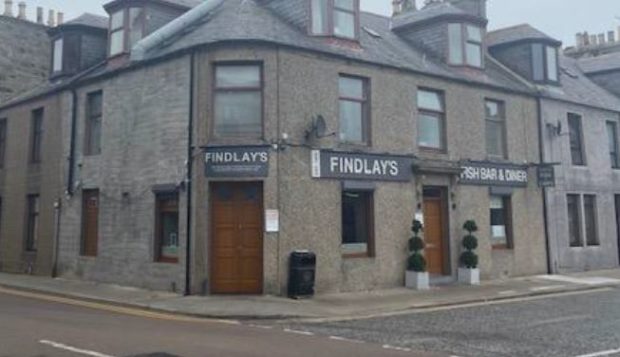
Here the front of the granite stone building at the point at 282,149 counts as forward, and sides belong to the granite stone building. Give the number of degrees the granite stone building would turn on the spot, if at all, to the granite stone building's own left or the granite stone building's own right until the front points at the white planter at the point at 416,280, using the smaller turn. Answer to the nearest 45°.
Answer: approximately 45° to the granite stone building's own left

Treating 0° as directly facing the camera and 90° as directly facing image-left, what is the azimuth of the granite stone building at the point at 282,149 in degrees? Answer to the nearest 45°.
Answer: approximately 315°

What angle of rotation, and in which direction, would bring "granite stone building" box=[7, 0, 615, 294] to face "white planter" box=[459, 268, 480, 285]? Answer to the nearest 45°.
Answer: approximately 45° to its left
